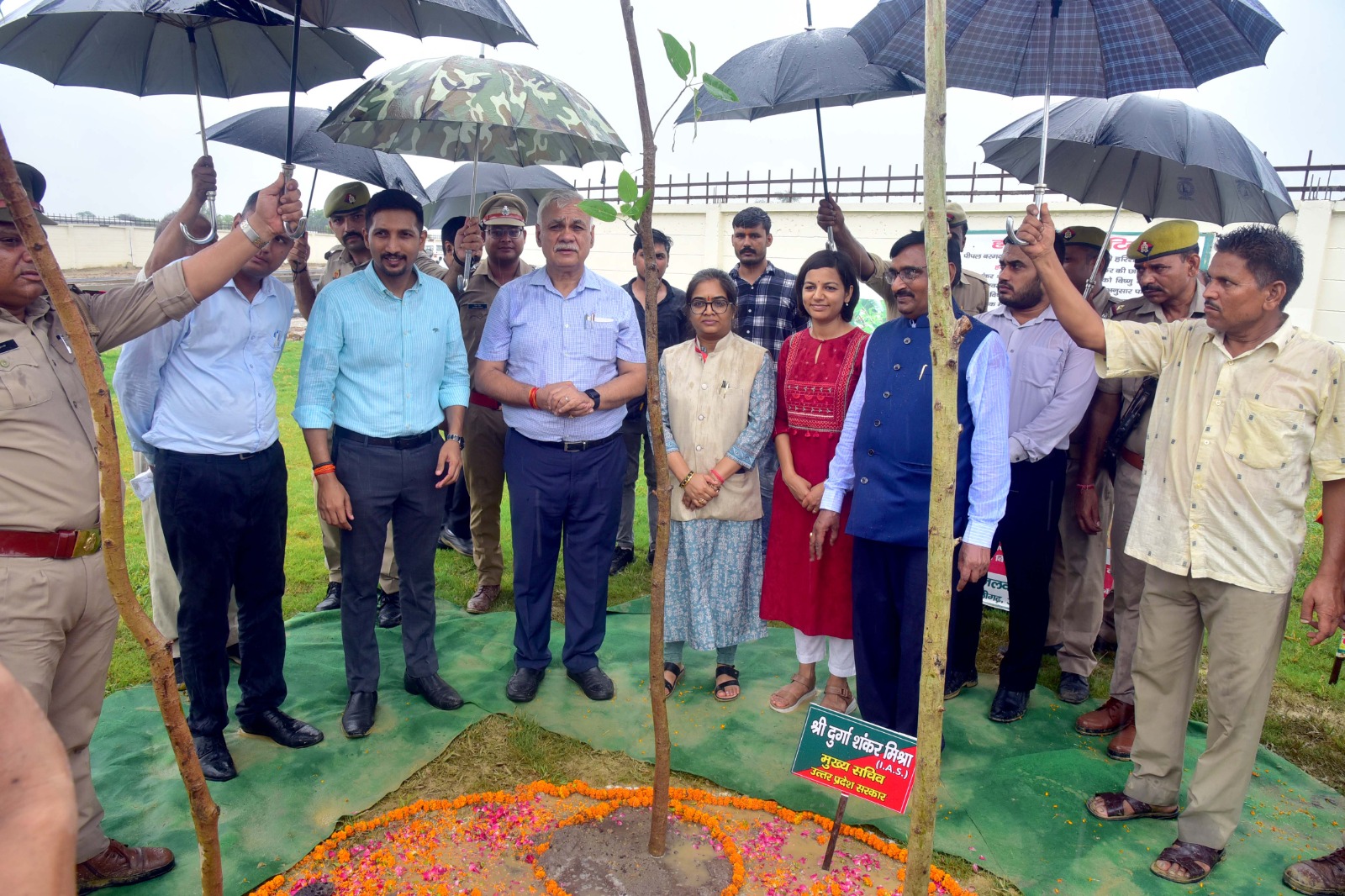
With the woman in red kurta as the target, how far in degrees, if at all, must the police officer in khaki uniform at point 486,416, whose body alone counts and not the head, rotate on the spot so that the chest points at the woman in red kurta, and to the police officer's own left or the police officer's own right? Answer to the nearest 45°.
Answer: approximately 45° to the police officer's own left

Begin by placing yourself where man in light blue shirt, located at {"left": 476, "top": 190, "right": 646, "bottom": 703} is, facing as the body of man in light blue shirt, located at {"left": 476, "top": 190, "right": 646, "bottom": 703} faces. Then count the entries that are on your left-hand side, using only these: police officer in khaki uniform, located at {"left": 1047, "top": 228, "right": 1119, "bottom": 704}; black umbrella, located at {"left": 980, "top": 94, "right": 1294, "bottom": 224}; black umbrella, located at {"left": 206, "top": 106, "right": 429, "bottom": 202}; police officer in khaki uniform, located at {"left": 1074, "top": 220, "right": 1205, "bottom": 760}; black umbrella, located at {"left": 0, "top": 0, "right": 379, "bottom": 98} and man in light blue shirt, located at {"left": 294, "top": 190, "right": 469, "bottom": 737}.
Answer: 3

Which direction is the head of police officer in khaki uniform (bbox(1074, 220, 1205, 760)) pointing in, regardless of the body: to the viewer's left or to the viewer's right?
to the viewer's left

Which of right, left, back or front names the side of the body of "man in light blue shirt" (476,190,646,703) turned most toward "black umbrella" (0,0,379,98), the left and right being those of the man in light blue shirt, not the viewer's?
right

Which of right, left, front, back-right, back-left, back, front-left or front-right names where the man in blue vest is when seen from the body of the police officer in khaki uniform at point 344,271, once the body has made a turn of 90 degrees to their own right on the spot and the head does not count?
back-left

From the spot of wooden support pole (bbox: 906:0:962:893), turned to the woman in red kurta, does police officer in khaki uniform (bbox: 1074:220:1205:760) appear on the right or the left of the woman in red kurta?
right

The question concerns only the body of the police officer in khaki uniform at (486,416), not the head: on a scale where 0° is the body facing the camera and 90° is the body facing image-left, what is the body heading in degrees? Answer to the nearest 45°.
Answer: approximately 0°

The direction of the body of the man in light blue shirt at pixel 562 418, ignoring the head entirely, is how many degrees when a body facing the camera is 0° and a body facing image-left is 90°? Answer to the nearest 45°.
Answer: approximately 0°
